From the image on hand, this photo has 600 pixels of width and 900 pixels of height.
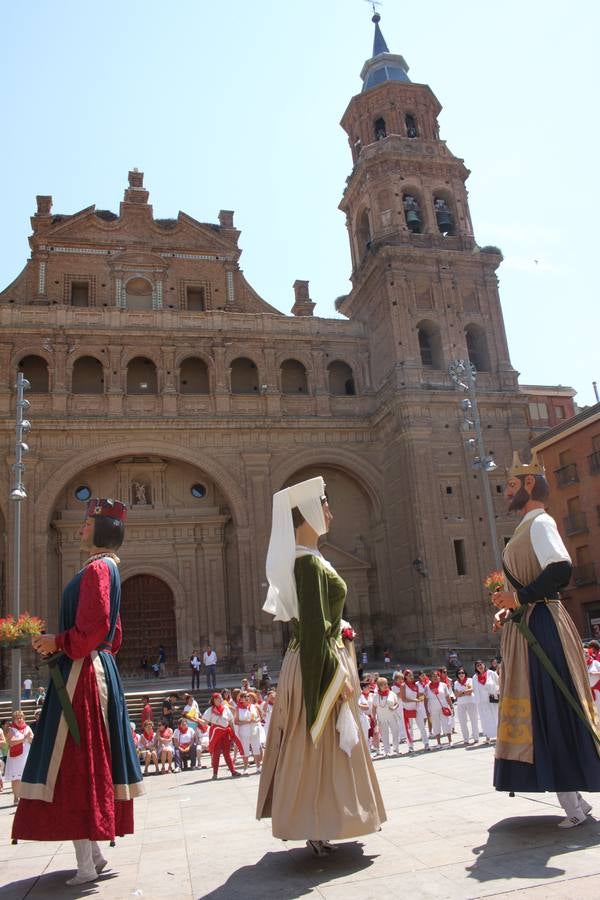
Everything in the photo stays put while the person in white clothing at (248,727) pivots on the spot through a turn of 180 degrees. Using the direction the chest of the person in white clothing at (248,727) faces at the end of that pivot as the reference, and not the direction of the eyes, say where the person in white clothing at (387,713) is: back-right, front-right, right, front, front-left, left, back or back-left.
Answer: right

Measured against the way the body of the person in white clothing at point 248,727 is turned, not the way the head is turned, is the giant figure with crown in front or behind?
in front

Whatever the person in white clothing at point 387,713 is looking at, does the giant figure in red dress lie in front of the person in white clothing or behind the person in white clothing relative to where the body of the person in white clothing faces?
in front

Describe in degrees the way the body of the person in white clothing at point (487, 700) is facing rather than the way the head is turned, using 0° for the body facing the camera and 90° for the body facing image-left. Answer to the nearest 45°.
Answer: approximately 0°

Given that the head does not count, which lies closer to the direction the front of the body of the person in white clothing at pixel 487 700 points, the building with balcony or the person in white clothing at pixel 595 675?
the person in white clothing

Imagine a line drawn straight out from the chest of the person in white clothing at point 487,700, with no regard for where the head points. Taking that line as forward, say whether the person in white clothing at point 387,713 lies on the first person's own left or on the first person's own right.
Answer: on the first person's own right

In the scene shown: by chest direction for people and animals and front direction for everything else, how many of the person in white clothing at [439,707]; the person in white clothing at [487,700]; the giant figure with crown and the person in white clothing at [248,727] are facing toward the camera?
3

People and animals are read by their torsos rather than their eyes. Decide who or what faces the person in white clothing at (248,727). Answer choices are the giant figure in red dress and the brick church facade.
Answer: the brick church facade

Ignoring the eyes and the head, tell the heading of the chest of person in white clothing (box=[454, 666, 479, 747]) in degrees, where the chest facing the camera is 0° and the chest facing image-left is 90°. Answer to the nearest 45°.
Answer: approximately 0°

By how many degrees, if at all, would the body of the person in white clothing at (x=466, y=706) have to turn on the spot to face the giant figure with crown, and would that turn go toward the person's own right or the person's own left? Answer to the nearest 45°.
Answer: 0° — they already face it

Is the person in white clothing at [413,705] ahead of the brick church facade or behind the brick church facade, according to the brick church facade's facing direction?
ahead
